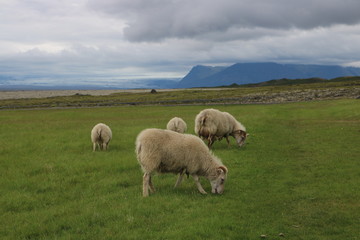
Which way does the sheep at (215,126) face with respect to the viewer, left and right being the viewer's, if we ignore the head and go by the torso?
facing away from the viewer and to the right of the viewer

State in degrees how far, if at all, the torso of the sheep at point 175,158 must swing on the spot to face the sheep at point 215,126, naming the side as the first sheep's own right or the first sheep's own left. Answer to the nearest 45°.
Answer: approximately 90° to the first sheep's own left

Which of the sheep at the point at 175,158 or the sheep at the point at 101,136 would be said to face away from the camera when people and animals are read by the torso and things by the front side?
the sheep at the point at 101,136

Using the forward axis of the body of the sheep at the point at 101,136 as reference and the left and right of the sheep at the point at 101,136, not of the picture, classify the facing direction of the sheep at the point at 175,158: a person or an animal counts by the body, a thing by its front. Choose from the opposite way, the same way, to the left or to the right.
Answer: to the right

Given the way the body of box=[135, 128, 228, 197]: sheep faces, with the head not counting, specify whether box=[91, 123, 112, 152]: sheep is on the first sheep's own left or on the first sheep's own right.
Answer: on the first sheep's own left

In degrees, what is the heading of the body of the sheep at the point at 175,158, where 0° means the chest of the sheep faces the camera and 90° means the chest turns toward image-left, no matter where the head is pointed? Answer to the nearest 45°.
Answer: approximately 270°

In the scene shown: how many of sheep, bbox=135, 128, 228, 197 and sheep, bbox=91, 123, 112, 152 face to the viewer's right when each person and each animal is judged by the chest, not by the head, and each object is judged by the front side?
1

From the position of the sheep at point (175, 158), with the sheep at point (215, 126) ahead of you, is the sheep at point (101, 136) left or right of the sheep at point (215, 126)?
left

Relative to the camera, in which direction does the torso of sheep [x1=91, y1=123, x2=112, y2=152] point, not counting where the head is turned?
away from the camera
